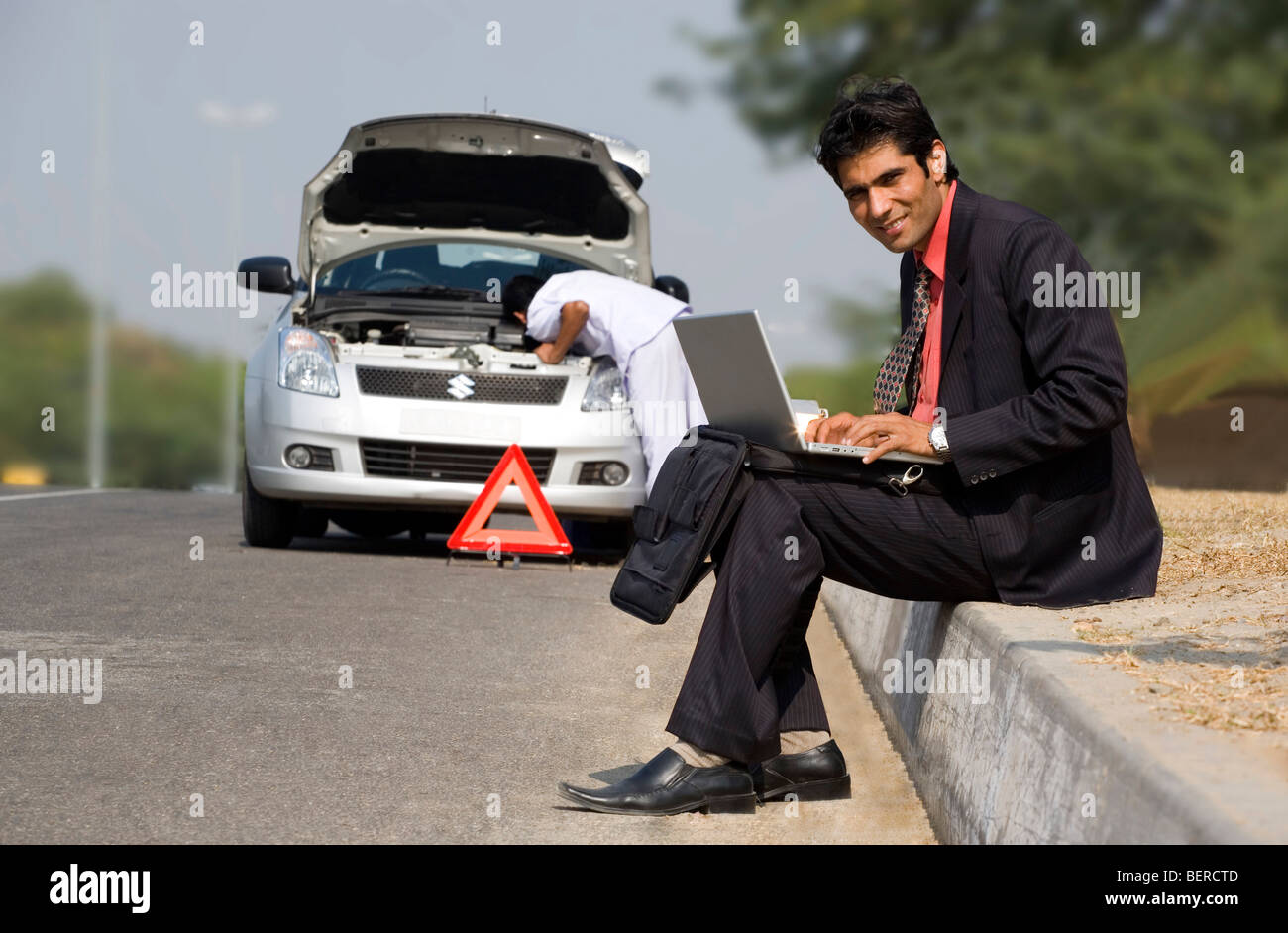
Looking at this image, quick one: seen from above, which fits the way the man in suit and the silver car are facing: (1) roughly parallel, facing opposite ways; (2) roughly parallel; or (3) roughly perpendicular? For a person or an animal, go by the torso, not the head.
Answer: roughly perpendicular

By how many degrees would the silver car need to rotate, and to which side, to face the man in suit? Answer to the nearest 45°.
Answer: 0° — it already faces them

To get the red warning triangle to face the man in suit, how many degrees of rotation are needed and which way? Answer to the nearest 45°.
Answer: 0° — it already faces them

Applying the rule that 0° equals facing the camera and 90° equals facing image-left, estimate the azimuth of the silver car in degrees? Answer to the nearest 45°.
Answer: approximately 0°

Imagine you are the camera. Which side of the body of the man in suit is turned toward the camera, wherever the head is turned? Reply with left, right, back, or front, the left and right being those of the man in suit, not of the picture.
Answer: left

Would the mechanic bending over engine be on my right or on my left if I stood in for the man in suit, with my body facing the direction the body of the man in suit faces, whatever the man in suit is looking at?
on my right

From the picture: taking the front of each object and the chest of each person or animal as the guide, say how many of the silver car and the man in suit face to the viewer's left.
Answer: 1

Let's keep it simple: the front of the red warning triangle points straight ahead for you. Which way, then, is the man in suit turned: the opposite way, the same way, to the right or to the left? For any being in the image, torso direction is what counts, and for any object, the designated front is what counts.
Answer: to the right
